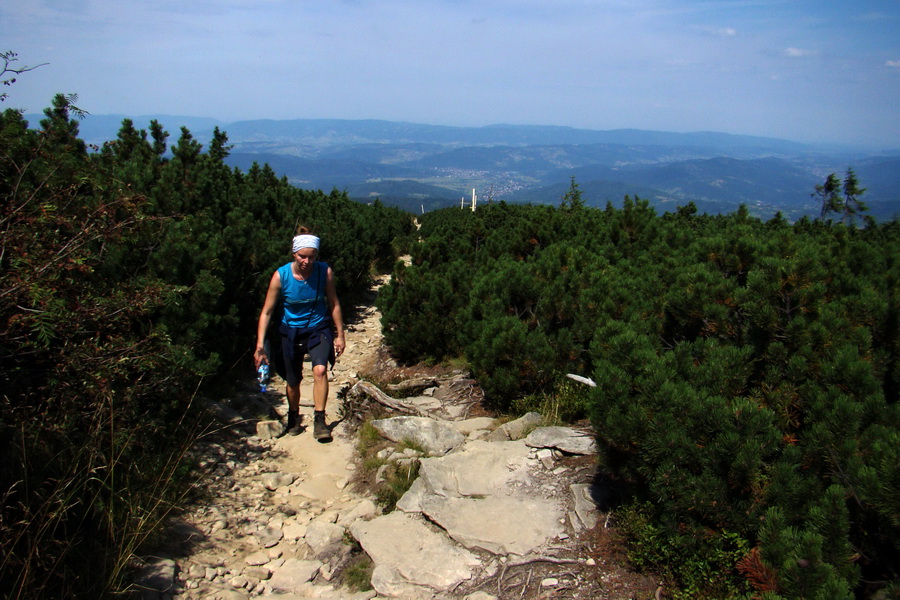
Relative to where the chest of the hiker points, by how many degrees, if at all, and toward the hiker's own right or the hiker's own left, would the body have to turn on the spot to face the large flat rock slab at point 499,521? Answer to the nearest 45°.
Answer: approximately 45° to the hiker's own left

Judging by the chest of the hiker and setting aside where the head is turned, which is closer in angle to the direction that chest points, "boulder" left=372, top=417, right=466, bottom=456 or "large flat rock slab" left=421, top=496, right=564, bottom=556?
the large flat rock slab

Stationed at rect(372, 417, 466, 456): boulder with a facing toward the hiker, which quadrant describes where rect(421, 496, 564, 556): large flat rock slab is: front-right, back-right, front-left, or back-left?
back-left

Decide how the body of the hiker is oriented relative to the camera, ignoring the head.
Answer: toward the camera

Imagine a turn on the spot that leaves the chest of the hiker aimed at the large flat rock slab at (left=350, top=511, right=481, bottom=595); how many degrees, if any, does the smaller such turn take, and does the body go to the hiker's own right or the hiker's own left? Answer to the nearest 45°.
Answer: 0° — they already face it

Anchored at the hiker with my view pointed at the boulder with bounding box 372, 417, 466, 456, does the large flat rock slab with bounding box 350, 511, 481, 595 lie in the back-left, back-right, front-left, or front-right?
front-right

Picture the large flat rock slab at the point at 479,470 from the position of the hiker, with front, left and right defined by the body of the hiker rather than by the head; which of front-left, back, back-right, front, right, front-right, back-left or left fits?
front-left

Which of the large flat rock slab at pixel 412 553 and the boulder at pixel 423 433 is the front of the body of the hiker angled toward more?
the large flat rock slab
